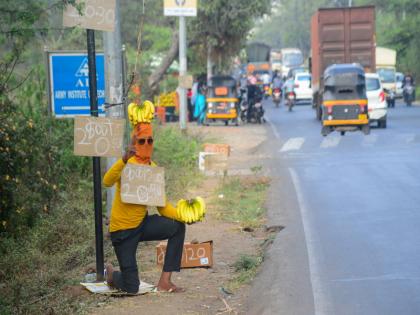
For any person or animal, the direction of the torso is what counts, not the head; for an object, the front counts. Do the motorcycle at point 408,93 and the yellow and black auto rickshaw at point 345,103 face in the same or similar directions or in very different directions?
very different directions

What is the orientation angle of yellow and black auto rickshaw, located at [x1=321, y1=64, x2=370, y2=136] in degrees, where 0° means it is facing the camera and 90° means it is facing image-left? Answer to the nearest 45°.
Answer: approximately 180°

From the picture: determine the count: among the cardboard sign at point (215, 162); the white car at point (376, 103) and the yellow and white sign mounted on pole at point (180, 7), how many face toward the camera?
2

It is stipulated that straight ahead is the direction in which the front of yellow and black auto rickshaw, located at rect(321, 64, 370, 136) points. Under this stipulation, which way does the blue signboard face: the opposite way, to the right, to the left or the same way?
the opposite way

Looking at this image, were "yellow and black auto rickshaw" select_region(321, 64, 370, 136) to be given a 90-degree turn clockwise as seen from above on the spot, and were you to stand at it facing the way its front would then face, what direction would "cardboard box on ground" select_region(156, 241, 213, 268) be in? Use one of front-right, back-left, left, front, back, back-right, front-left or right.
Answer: right

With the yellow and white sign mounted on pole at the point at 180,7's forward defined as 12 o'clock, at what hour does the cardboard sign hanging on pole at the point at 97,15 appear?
the cardboard sign hanging on pole at the point at 97,15 is roughly at 12 o'clock from the yellow and white sign mounted on pole at the point at 180,7.

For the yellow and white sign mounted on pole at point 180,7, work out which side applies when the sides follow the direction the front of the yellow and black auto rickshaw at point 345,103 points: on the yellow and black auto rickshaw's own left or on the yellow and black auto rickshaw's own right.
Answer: on the yellow and black auto rickshaw's own left

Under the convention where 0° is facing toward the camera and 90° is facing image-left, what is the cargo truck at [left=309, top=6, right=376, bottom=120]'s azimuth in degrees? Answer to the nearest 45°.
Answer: approximately 180°

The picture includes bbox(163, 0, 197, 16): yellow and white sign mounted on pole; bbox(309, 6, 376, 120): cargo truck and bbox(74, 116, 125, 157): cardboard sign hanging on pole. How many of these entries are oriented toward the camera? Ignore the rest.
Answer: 2

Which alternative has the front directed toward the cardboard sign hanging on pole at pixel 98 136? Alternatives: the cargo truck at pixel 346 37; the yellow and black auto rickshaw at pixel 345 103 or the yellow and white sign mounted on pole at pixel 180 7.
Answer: the yellow and white sign mounted on pole at pixel 180 7

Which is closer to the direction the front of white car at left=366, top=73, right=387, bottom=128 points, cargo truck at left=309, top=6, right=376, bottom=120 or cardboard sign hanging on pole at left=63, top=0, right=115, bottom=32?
the cargo truck
